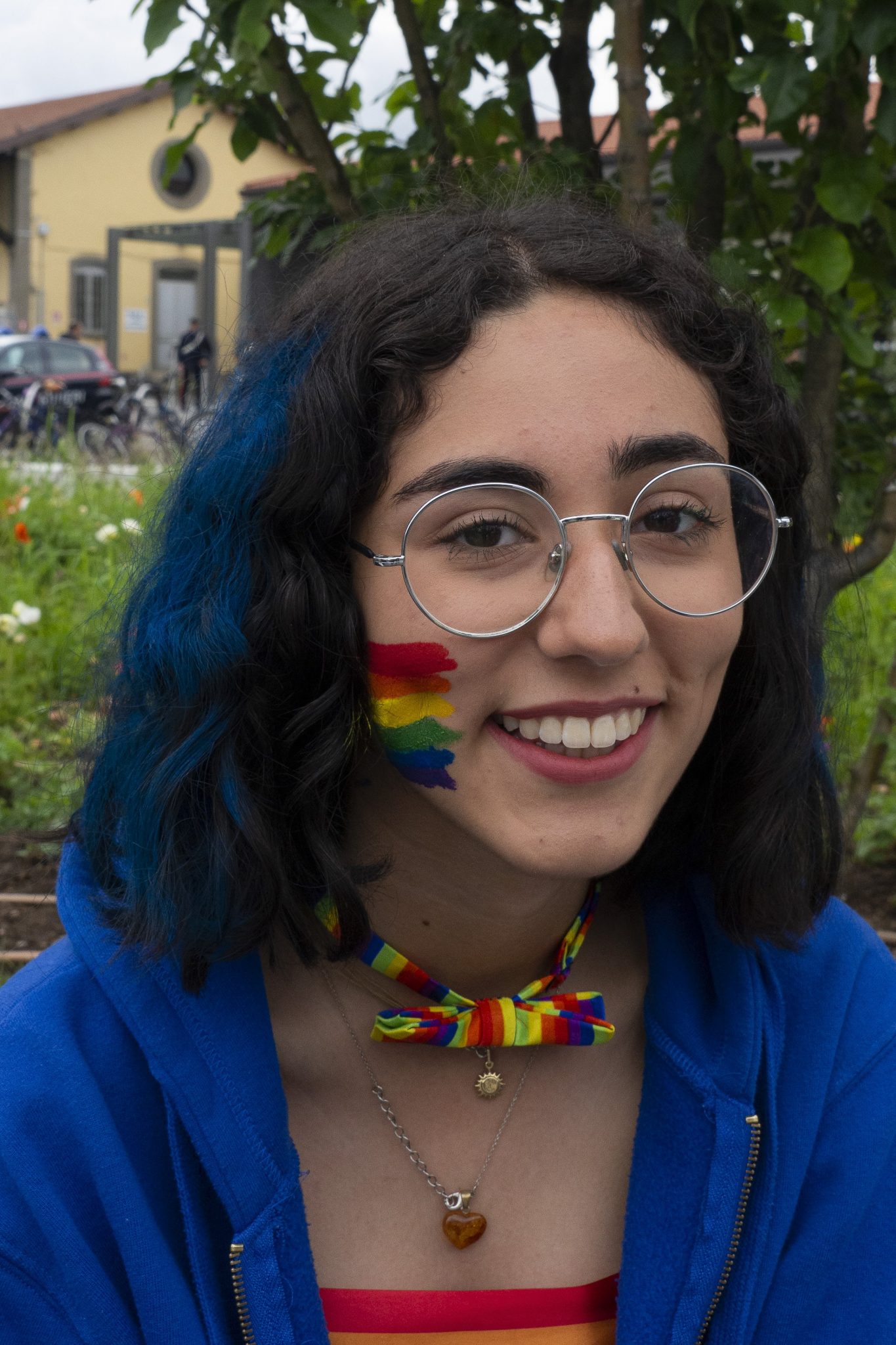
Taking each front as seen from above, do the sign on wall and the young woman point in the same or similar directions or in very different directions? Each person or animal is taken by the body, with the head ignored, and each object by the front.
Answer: same or similar directions

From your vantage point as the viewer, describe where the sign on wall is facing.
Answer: facing the viewer

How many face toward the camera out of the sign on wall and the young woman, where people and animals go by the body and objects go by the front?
2

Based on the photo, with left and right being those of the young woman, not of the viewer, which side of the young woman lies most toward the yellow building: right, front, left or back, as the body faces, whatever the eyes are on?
back

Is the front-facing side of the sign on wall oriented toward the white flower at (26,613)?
yes

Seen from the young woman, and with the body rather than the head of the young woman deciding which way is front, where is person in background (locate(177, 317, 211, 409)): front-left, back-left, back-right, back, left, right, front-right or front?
back

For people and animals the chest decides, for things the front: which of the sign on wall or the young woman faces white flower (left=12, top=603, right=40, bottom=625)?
the sign on wall

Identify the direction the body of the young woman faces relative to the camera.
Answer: toward the camera
